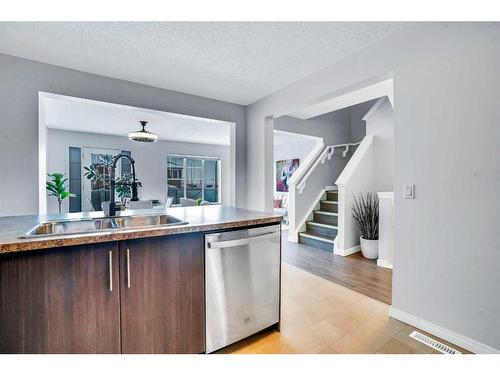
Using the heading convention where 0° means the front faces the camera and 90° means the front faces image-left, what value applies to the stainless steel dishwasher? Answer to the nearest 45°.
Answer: approximately 315°

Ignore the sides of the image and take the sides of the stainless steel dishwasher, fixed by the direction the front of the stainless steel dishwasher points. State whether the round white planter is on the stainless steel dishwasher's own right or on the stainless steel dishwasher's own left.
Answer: on the stainless steel dishwasher's own left

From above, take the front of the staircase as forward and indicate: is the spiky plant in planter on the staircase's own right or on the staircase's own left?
on the staircase's own left

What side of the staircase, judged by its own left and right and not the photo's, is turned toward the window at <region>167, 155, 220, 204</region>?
right

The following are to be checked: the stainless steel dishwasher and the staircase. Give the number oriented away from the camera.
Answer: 0

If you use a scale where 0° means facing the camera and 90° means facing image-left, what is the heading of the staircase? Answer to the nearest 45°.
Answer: approximately 45°

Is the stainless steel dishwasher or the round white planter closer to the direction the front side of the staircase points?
the stainless steel dishwasher

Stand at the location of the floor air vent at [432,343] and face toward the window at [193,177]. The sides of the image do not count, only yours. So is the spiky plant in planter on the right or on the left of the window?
right

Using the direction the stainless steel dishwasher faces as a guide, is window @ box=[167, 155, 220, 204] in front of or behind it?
behind

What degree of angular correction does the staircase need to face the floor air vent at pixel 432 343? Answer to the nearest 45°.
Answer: approximately 45° to its left

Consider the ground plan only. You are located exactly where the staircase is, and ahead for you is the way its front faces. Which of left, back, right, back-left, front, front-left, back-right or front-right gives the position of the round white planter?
left

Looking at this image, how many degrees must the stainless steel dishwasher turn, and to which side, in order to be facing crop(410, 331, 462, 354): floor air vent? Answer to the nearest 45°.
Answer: approximately 45° to its left
